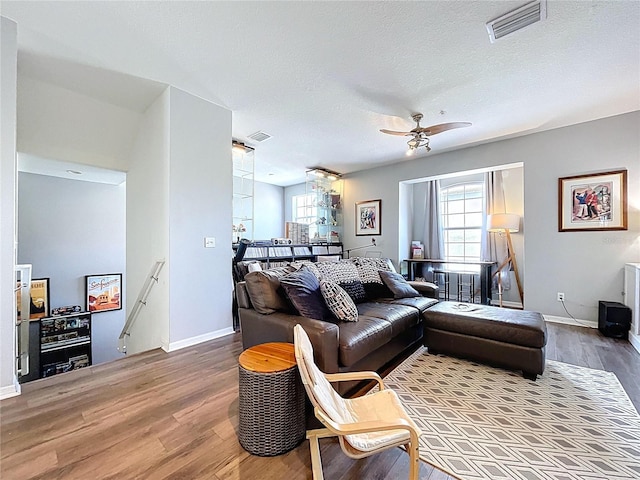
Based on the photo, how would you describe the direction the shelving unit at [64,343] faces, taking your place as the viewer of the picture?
facing the viewer and to the right of the viewer

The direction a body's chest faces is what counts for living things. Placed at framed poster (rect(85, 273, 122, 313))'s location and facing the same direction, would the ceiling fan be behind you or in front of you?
in front

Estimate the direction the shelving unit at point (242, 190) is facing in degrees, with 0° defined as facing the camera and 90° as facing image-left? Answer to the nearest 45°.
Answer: approximately 315°

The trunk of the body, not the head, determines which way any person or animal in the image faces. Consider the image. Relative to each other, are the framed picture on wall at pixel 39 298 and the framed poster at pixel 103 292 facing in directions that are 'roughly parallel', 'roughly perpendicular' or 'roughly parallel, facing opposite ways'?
roughly parallel

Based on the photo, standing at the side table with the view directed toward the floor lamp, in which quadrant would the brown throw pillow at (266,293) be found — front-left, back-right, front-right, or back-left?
front-left

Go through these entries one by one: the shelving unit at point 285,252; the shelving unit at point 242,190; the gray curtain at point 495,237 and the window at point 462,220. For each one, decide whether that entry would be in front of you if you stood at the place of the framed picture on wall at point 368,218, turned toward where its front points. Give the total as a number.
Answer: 2

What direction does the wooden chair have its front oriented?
to the viewer's right

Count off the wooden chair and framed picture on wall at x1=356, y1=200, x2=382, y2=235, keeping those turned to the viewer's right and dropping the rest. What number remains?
1

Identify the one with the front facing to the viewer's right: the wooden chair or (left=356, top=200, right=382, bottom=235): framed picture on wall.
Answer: the wooden chair

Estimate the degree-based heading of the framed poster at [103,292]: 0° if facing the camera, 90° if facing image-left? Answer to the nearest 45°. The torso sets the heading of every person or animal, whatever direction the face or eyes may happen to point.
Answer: approximately 315°

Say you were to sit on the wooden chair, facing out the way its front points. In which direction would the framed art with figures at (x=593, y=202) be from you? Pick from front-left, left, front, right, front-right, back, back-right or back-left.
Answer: front-left

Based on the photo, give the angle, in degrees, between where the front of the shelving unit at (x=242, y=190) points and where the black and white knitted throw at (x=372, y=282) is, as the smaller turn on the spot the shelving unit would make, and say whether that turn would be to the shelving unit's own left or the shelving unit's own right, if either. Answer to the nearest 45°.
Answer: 0° — it already faces it
